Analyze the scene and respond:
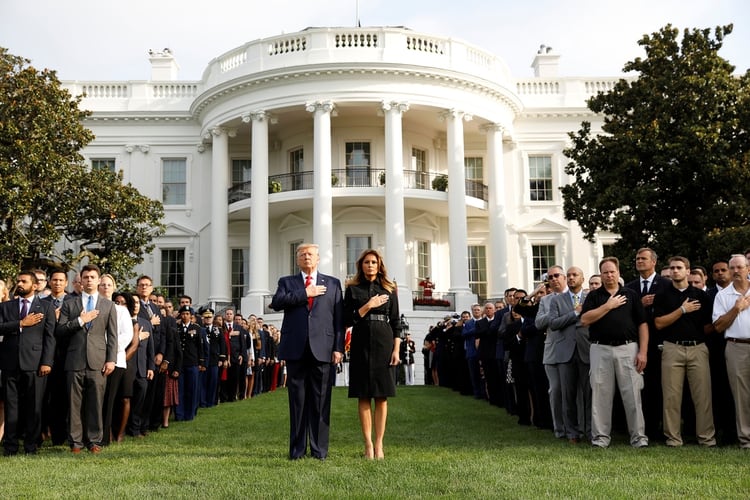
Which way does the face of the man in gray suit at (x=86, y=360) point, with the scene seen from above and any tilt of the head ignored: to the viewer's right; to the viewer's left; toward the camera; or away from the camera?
toward the camera

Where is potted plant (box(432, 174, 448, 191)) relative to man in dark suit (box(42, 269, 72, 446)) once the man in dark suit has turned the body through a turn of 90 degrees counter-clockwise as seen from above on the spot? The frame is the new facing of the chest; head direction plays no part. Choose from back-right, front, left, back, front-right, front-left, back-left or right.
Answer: front-left

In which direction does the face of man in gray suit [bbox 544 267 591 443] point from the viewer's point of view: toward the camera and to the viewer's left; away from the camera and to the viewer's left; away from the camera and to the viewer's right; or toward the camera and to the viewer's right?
toward the camera and to the viewer's left

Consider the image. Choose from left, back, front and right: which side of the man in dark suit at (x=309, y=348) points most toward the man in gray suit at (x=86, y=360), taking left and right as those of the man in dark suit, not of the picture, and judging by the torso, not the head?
right

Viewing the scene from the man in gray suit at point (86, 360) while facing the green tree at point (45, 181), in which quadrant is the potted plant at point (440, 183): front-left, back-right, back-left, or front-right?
front-right

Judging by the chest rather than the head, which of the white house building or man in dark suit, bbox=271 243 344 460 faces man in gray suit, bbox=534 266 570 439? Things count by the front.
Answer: the white house building

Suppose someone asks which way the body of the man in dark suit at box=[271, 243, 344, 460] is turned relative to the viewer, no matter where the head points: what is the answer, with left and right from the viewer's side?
facing the viewer

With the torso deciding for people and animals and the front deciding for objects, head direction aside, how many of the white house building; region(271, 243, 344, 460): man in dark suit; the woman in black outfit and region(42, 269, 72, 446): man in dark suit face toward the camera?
4

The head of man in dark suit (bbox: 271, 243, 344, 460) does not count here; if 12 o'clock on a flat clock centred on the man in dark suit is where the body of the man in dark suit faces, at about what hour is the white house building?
The white house building is roughly at 6 o'clock from the man in dark suit.

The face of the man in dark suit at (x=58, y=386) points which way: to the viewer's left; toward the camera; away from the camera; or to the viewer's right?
toward the camera

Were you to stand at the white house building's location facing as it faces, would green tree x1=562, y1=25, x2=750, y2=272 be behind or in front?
in front

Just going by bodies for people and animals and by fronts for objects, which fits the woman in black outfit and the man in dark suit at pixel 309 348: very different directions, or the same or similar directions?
same or similar directions

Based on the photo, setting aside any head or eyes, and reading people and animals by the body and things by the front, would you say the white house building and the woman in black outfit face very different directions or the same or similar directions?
same or similar directions

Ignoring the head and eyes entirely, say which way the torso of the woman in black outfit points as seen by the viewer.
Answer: toward the camera

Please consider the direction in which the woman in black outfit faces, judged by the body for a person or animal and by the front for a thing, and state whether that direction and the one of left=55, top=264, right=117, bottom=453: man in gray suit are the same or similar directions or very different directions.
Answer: same or similar directions

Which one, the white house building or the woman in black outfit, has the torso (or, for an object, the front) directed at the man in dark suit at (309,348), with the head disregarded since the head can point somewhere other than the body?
the white house building

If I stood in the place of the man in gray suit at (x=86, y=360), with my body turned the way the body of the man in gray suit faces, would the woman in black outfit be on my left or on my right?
on my left
